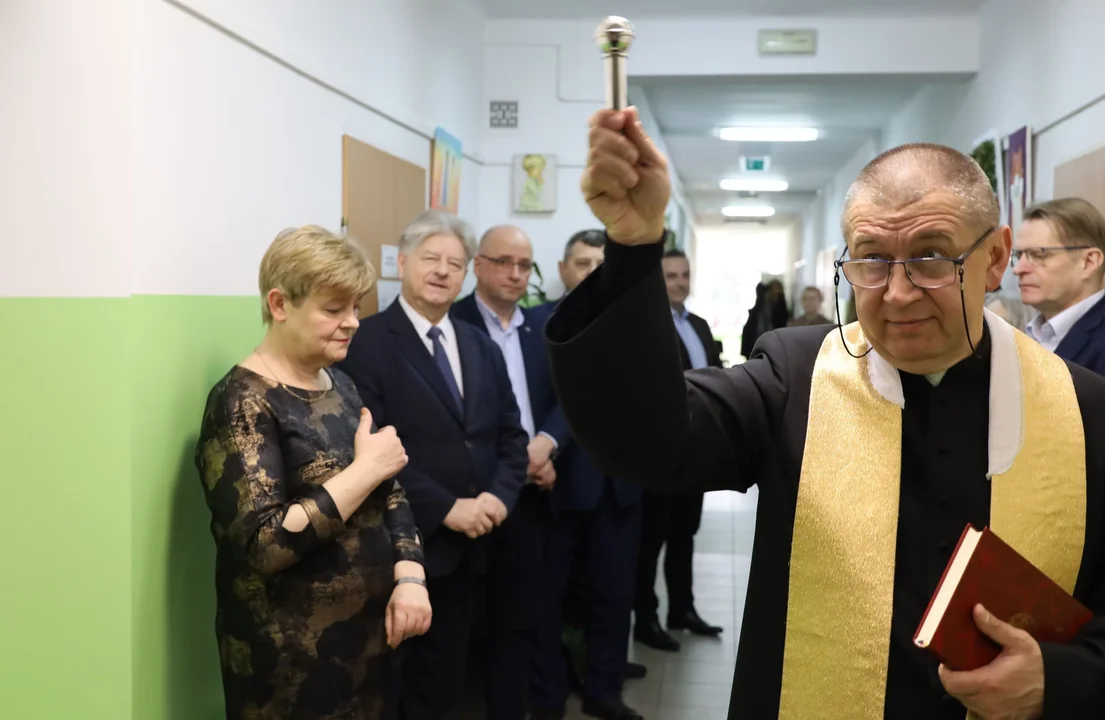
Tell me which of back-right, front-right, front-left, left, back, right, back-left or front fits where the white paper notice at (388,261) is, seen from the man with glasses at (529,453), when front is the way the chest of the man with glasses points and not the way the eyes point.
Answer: back

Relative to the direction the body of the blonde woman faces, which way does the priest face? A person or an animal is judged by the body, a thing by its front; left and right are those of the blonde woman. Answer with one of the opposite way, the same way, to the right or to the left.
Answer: to the right

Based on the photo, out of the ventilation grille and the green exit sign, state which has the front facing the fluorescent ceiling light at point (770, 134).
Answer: the green exit sign

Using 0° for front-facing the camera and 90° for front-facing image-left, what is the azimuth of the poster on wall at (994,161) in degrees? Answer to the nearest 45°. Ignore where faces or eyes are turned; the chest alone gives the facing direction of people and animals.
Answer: approximately 45°

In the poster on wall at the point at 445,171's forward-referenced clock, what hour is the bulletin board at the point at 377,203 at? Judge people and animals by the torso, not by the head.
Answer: The bulletin board is roughly at 2 o'clock from the poster on wall.

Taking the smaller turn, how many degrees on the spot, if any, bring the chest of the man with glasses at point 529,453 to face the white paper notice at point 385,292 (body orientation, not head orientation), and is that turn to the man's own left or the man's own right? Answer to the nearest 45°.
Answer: approximately 180°

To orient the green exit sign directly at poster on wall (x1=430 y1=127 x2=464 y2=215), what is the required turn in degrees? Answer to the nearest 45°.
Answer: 0° — it already faces it

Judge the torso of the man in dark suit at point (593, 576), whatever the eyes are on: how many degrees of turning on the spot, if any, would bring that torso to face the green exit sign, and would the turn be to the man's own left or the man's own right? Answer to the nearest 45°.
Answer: approximately 135° to the man's own left

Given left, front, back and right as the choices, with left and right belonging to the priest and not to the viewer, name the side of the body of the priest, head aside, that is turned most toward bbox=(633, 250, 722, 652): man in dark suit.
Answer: back

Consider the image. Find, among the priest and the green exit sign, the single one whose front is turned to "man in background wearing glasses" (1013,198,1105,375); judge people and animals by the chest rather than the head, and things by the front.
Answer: the green exit sign

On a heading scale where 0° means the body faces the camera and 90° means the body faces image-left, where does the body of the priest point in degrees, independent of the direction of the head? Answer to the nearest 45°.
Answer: approximately 0°

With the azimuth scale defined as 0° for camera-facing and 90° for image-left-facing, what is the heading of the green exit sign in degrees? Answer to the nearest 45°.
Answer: approximately 0°
